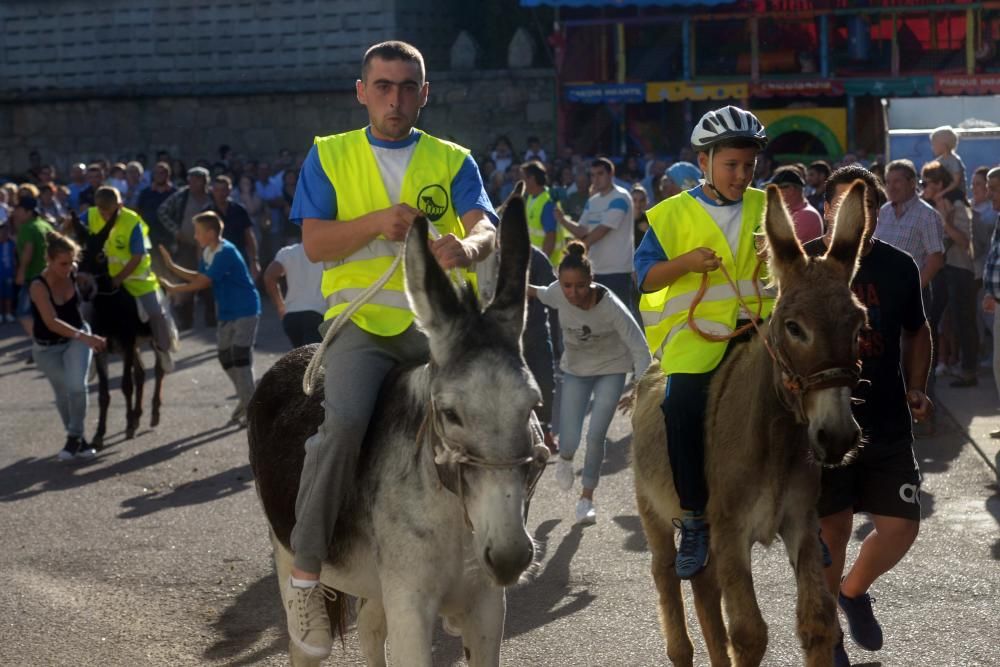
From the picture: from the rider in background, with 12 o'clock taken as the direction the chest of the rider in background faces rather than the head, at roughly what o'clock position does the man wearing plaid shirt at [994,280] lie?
The man wearing plaid shirt is roughly at 9 o'clock from the rider in background.

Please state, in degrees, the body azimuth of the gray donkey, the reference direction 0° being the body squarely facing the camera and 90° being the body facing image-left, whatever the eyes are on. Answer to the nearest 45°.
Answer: approximately 315°

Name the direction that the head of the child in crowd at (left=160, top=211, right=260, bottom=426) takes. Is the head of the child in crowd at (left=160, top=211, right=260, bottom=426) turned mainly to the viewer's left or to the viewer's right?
to the viewer's left

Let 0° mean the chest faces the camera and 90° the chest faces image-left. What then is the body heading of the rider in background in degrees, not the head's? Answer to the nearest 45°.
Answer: approximately 45°

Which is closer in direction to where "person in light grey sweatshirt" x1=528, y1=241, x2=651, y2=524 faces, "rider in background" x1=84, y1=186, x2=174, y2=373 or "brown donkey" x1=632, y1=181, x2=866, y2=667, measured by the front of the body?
the brown donkey

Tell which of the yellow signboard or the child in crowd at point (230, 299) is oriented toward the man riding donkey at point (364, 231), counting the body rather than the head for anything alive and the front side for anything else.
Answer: the yellow signboard

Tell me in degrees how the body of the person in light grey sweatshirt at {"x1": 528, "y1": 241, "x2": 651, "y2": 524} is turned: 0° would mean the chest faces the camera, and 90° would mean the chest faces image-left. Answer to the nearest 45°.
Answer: approximately 0°

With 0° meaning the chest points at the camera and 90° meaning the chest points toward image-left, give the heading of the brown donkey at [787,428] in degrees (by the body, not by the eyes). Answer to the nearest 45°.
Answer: approximately 315°

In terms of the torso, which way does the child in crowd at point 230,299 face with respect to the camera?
to the viewer's left

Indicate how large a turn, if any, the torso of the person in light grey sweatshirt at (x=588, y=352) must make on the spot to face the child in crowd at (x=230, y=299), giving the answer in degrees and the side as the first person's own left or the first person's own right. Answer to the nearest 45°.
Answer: approximately 135° to the first person's own right

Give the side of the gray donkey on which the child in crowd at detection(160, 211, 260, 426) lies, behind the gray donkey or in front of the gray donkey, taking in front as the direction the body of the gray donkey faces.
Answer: behind
